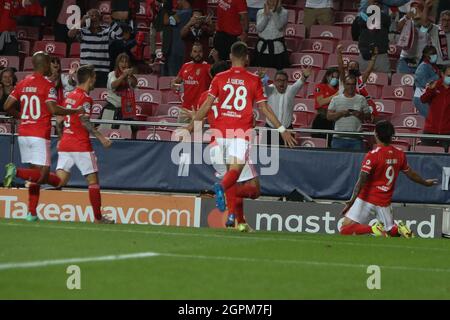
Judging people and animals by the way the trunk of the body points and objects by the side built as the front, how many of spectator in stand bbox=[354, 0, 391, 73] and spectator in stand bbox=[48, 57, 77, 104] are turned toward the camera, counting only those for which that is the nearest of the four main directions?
2

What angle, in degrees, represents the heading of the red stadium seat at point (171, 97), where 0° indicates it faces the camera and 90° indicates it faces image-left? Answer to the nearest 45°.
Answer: approximately 0°

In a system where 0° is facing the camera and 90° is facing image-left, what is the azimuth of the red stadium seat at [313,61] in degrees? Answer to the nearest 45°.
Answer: approximately 0°

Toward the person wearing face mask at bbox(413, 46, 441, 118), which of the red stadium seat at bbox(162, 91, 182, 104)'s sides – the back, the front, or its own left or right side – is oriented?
left
